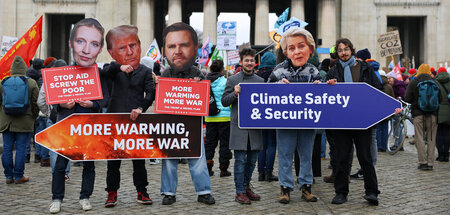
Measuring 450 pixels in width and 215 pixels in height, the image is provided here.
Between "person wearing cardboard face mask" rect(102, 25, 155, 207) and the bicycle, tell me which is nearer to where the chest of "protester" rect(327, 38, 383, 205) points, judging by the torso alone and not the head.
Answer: the person wearing cardboard face mask

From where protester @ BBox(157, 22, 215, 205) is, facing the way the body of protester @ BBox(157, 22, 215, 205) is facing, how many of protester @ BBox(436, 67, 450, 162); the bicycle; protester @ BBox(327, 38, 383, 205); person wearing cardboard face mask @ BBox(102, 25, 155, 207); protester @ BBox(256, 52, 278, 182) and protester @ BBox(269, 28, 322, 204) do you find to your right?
1

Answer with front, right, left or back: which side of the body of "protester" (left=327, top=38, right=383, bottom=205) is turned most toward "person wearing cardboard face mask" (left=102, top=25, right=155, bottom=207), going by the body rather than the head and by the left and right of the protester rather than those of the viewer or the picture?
right

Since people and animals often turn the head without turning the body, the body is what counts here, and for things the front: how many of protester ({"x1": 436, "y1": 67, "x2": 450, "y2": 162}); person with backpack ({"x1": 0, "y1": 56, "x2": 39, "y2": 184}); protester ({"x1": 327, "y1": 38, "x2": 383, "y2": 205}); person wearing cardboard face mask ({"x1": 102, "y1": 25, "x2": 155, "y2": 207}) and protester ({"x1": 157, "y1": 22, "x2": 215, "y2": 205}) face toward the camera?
3

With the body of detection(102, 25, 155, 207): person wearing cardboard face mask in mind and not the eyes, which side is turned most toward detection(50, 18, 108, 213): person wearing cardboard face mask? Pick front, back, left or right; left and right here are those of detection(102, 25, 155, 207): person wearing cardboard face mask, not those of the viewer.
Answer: right

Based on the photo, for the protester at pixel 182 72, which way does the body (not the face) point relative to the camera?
toward the camera

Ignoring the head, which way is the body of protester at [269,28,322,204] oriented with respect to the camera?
toward the camera

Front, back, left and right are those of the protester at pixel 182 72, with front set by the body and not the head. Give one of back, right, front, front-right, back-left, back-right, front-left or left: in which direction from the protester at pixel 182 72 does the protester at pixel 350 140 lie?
left

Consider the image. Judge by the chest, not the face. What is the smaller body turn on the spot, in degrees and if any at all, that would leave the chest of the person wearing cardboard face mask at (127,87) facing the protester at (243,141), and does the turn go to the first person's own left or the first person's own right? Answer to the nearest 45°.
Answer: approximately 90° to the first person's own left

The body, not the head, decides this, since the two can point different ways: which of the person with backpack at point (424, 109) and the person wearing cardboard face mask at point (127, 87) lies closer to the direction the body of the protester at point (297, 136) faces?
the person wearing cardboard face mask

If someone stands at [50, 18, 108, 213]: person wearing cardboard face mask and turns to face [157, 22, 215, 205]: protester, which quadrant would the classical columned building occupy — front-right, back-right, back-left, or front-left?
front-left

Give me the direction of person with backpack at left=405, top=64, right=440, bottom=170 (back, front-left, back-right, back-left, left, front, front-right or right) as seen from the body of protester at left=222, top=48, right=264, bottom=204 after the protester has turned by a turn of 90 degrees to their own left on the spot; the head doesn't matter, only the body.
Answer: front-left

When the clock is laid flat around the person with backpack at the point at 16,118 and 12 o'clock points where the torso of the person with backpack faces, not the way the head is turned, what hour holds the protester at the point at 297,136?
The protester is roughly at 3 o'clock from the person with backpack.

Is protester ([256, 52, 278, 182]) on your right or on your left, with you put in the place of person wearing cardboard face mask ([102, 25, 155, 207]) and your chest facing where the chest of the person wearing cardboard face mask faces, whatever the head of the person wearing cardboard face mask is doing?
on your left

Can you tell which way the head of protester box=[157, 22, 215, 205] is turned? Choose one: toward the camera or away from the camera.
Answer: toward the camera

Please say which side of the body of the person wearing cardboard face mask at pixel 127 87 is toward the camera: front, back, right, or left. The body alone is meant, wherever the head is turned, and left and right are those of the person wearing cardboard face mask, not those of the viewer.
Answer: front
